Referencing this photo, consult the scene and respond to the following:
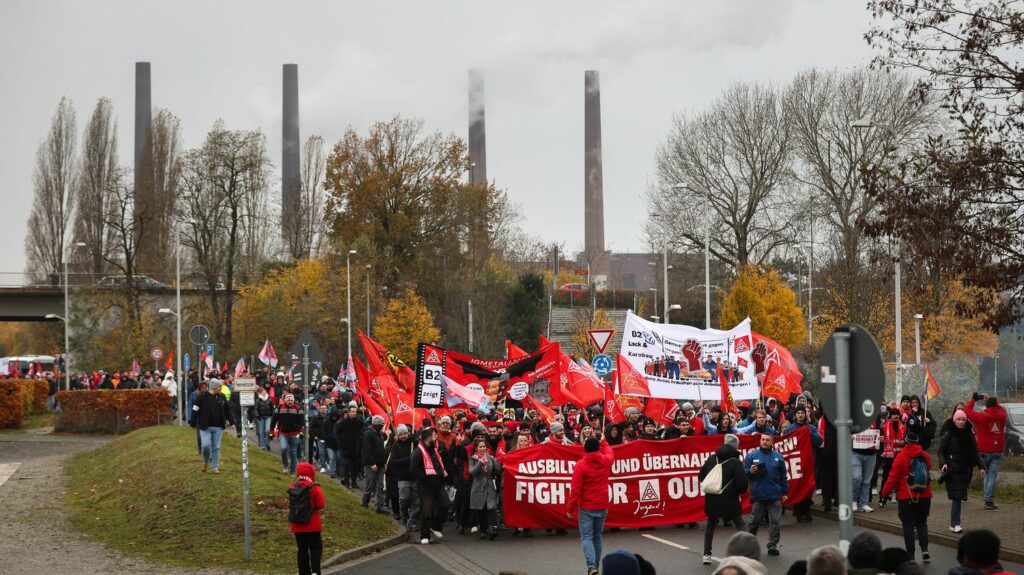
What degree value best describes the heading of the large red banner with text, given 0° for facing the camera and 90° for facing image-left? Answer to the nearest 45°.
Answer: approximately 0°

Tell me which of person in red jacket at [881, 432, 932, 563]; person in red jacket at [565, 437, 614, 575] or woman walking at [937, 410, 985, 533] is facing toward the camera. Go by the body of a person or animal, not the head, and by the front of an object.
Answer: the woman walking

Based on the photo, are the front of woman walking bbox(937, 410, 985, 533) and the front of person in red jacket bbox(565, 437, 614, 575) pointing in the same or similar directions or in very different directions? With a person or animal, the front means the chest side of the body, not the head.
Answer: very different directions

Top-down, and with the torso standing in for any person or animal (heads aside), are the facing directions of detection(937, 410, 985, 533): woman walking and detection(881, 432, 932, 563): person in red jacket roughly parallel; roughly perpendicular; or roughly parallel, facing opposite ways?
roughly parallel, facing opposite ways

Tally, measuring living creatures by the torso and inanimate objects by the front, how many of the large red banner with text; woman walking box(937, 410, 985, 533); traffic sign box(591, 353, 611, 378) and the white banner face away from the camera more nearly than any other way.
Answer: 0

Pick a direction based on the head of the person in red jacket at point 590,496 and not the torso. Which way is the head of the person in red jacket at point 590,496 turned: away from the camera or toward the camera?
away from the camera

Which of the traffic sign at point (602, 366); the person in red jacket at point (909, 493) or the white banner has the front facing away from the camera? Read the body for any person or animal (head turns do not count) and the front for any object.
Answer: the person in red jacket

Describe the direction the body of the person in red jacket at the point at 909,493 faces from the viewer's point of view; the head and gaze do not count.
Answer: away from the camera

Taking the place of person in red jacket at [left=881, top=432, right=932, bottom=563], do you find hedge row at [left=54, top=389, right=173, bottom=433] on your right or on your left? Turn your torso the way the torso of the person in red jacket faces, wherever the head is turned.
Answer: on your left

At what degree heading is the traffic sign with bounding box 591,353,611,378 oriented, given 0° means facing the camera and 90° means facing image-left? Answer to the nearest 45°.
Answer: approximately 0°

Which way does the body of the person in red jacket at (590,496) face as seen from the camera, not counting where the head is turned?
away from the camera

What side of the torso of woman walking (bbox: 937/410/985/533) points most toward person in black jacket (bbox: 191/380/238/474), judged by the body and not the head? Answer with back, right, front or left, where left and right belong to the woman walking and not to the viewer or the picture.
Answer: right

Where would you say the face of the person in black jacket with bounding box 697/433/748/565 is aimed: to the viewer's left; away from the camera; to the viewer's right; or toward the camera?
away from the camera

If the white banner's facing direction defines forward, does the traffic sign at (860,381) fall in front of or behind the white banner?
in front

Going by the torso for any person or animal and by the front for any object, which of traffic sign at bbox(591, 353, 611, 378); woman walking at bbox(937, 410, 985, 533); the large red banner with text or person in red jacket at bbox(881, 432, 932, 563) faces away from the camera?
the person in red jacket

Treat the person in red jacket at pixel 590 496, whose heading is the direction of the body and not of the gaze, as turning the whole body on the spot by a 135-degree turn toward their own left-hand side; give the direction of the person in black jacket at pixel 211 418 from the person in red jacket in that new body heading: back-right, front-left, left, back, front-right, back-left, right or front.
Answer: right

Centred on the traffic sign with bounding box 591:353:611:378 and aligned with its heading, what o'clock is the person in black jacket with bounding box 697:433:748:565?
The person in black jacket is roughly at 12 o'clock from the traffic sign.

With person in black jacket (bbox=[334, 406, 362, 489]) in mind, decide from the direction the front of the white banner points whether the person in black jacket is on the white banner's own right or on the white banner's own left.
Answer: on the white banner's own right

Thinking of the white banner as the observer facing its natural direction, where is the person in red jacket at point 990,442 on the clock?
The person in red jacket is roughly at 10 o'clock from the white banner.
